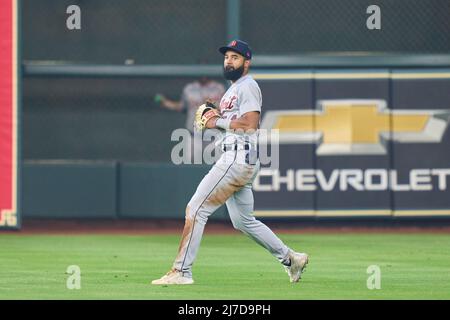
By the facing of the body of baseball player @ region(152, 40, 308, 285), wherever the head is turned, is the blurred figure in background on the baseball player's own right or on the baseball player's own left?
on the baseball player's own right
